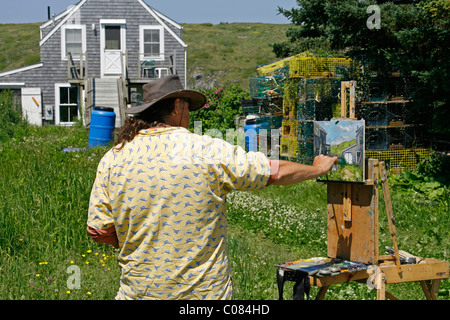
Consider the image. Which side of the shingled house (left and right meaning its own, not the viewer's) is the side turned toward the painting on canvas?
front

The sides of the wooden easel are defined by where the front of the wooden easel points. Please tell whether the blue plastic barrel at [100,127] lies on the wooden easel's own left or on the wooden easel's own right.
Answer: on the wooden easel's own right

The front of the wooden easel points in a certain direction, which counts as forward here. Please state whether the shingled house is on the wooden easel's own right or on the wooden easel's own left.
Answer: on the wooden easel's own right

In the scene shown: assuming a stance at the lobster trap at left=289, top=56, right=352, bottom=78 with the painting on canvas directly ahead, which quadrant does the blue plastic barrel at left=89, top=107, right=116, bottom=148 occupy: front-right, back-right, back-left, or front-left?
back-right

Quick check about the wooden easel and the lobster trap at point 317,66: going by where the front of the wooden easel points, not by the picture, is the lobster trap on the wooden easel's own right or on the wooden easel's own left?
on the wooden easel's own right

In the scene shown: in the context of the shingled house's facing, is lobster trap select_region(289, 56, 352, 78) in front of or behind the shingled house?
in front

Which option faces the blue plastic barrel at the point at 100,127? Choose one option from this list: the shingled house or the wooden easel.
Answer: the shingled house

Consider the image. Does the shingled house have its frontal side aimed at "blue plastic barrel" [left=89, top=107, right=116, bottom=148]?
yes

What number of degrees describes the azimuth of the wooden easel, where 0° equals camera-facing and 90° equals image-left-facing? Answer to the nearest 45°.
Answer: approximately 45°

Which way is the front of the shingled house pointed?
toward the camera

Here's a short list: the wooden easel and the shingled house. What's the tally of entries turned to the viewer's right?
0

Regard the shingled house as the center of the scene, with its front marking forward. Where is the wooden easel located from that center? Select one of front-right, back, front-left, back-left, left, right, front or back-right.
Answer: front

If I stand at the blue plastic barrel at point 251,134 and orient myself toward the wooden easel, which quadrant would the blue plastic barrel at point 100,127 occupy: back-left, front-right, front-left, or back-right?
back-right
